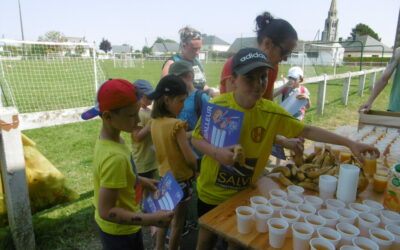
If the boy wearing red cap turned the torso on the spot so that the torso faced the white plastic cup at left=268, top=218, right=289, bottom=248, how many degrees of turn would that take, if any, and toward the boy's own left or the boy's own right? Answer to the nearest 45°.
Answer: approximately 45° to the boy's own right

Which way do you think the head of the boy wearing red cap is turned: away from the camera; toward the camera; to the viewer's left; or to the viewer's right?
to the viewer's right

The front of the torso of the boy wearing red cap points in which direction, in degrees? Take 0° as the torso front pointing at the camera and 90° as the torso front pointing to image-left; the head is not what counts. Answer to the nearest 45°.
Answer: approximately 270°

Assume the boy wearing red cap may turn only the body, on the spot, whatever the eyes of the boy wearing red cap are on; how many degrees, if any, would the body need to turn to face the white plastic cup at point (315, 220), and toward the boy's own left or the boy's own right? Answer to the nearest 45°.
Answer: approximately 45° to the boy's own right

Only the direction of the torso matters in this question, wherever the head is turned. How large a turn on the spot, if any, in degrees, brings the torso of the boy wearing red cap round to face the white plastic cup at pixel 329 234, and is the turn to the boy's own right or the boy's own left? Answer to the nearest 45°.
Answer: approximately 45° to the boy's own right
